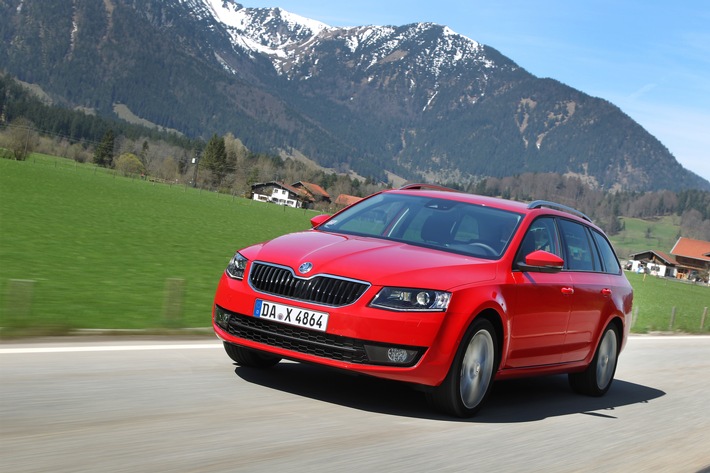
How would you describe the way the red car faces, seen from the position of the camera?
facing the viewer and to the left of the viewer
